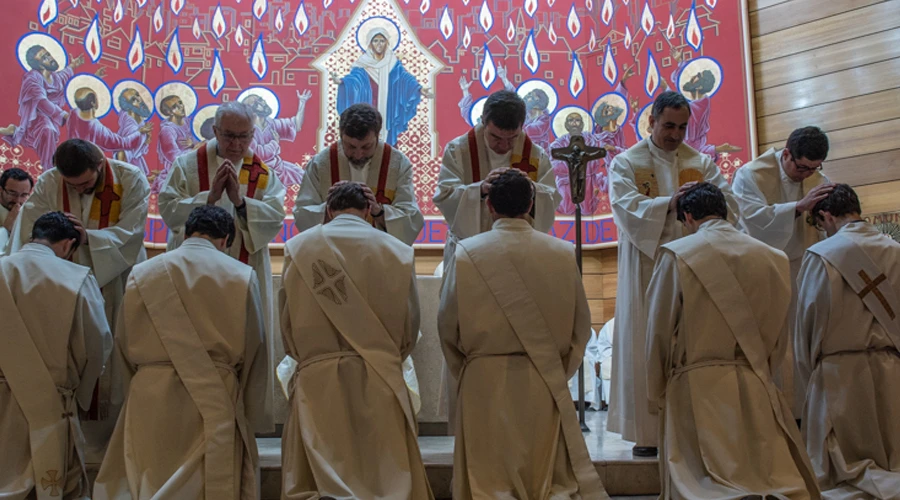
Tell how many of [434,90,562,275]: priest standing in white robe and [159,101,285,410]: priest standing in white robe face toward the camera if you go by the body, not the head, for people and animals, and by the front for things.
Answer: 2

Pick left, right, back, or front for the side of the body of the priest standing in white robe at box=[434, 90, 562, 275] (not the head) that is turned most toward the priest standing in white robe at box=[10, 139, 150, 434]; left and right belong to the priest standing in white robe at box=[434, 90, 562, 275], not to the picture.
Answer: right

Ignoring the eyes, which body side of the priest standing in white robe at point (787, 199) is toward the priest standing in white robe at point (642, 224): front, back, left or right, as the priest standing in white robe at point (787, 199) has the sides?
right

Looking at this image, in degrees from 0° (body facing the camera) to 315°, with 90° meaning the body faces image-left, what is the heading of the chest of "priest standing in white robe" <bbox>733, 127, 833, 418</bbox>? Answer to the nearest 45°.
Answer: approximately 315°

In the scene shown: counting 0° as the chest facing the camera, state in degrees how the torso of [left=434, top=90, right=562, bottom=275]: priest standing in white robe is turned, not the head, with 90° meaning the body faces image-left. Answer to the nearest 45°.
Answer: approximately 0°

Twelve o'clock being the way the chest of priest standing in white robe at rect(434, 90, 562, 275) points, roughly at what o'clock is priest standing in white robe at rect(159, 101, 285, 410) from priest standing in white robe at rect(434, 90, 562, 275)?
priest standing in white robe at rect(159, 101, 285, 410) is roughly at 3 o'clock from priest standing in white robe at rect(434, 90, 562, 275).
